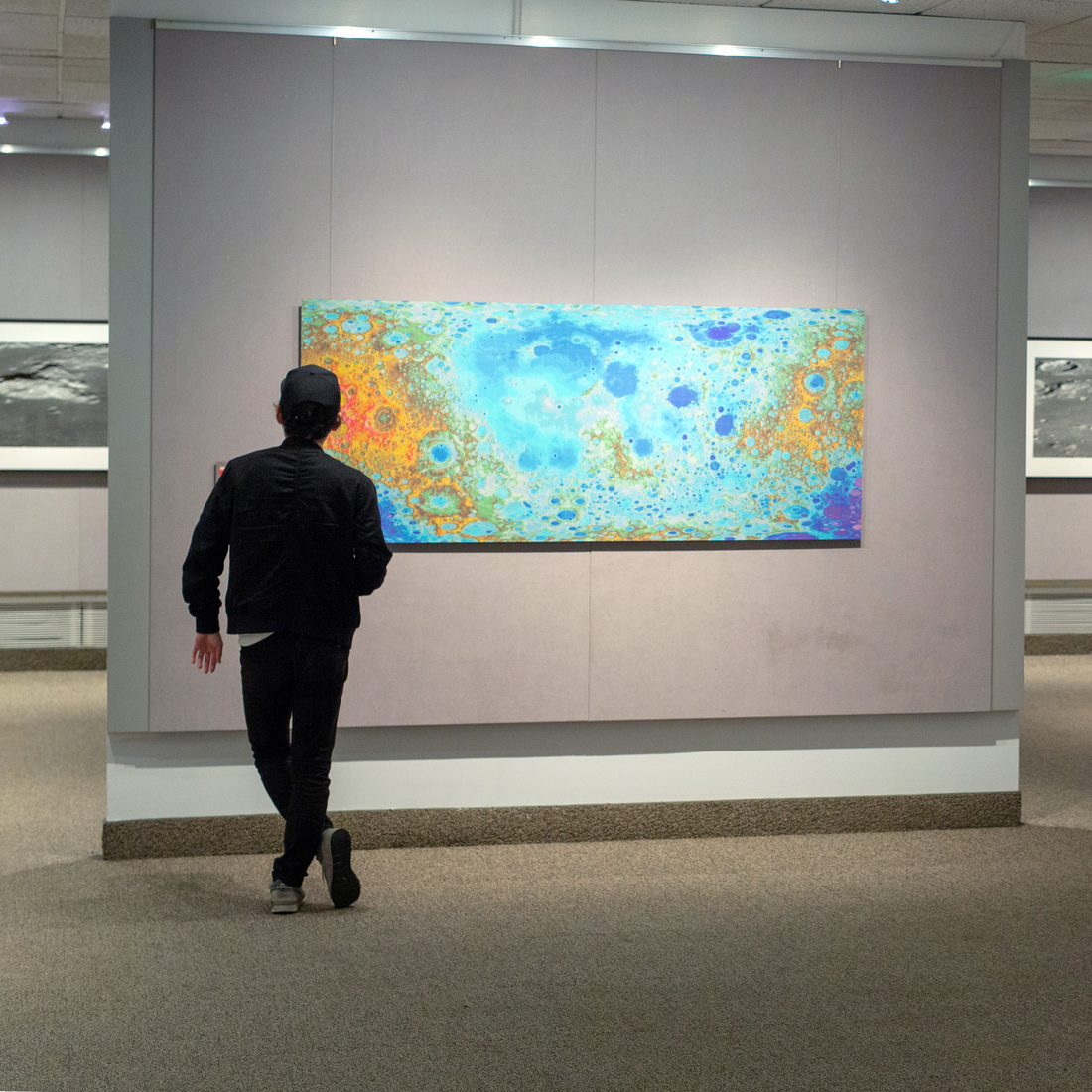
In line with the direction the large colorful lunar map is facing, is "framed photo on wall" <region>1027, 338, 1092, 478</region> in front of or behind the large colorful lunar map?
behind

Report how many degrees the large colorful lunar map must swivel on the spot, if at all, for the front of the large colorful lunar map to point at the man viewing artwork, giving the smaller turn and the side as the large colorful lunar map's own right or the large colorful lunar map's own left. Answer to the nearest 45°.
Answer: approximately 45° to the large colorful lunar map's own right

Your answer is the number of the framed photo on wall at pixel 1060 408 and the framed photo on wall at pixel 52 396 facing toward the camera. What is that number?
2

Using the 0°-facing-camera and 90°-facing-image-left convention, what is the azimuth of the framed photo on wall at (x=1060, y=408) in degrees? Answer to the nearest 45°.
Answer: approximately 0°

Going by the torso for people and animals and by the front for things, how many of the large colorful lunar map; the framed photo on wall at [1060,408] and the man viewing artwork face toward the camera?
2

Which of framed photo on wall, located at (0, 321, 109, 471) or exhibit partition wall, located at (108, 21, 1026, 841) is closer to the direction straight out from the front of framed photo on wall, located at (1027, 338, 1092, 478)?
the exhibit partition wall

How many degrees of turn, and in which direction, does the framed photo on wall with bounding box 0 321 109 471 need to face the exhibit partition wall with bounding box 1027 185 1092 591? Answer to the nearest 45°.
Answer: approximately 90° to its left

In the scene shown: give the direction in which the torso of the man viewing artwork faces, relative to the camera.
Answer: away from the camera

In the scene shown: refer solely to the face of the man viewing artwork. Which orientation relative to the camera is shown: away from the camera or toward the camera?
away from the camera

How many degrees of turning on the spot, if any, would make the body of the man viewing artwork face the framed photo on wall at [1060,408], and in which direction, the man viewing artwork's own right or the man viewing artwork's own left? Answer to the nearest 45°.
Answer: approximately 45° to the man viewing artwork's own right
